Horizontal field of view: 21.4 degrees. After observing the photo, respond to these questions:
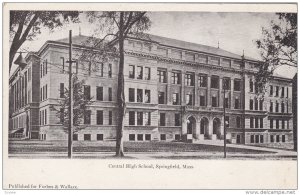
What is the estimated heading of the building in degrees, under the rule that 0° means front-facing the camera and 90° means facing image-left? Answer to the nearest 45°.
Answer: approximately 315°

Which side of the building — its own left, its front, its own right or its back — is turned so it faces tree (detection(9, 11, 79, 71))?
right
